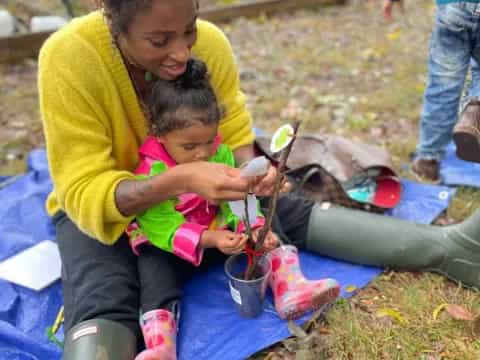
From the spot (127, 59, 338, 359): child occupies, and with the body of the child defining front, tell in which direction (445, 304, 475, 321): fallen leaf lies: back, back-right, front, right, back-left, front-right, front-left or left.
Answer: front-left

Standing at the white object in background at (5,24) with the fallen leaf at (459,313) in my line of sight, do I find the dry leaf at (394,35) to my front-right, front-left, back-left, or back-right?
front-left

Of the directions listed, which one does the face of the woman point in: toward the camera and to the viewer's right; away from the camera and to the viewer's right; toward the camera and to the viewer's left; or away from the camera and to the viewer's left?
toward the camera and to the viewer's right

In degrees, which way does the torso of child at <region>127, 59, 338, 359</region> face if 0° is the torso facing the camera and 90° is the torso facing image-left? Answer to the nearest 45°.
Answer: approximately 315°

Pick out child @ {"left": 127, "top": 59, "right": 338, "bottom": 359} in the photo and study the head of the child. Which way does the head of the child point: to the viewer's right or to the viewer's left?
to the viewer's right

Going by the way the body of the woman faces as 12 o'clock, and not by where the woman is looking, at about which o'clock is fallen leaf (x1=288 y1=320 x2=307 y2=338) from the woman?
The fallen leaf is roughly at 11 o'clock from the woman.

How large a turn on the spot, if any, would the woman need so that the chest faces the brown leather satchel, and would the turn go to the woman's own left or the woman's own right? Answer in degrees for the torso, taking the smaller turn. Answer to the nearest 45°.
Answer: approximately 90° to the woman's own left

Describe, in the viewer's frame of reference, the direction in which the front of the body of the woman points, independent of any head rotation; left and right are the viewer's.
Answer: facing the viewer and to the right of the viewer

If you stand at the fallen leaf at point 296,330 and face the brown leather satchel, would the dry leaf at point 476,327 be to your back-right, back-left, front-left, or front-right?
front-right

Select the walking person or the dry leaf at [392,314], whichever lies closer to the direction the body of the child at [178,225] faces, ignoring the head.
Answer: the dry leaf

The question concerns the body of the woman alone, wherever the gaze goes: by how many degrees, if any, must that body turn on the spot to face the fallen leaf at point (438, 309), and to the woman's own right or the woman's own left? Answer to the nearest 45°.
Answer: approximately 45° to the woman's own left

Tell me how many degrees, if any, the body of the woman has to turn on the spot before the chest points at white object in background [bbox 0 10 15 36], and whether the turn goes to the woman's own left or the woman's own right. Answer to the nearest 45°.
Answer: approximately 180°

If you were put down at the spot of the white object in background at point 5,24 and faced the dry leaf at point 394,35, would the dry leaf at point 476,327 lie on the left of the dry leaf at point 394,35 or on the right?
right

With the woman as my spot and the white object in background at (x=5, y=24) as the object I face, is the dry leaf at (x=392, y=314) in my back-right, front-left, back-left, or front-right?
back-right

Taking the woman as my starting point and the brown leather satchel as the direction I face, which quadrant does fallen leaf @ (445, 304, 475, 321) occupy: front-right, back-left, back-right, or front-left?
front-right

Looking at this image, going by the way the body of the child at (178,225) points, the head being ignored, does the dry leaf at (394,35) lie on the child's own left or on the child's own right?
on the child's own left

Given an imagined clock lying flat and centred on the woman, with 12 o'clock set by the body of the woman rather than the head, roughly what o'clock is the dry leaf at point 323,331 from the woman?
The dry leaf is roughly at 11 o'clock from the woman.

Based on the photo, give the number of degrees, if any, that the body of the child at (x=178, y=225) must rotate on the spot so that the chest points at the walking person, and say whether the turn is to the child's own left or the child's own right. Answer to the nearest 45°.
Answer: approximately 90° to the child's own left

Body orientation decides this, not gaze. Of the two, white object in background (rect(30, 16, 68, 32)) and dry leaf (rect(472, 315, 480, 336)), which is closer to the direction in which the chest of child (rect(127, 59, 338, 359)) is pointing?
the dry leaf

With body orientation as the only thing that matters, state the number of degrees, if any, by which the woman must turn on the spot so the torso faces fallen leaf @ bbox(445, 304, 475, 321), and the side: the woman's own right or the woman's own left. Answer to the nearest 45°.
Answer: approximately 45° to the woman's own left
